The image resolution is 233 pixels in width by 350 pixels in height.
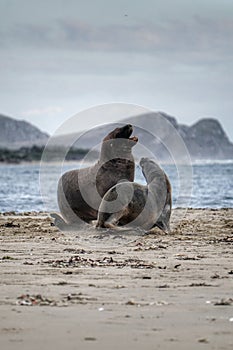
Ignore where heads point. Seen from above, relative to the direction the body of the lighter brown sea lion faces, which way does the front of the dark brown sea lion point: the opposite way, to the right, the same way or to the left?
the same way

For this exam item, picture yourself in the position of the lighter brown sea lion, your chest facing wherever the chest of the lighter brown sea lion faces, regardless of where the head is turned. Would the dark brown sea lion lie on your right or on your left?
on your left

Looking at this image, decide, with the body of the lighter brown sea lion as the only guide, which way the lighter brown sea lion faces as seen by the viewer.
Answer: to the viewer's right

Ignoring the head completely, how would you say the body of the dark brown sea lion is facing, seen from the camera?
to the viewer's right

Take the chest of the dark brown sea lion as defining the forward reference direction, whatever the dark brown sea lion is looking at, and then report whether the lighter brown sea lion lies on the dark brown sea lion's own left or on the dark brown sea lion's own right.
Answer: on the dark brown sea lion's own right
